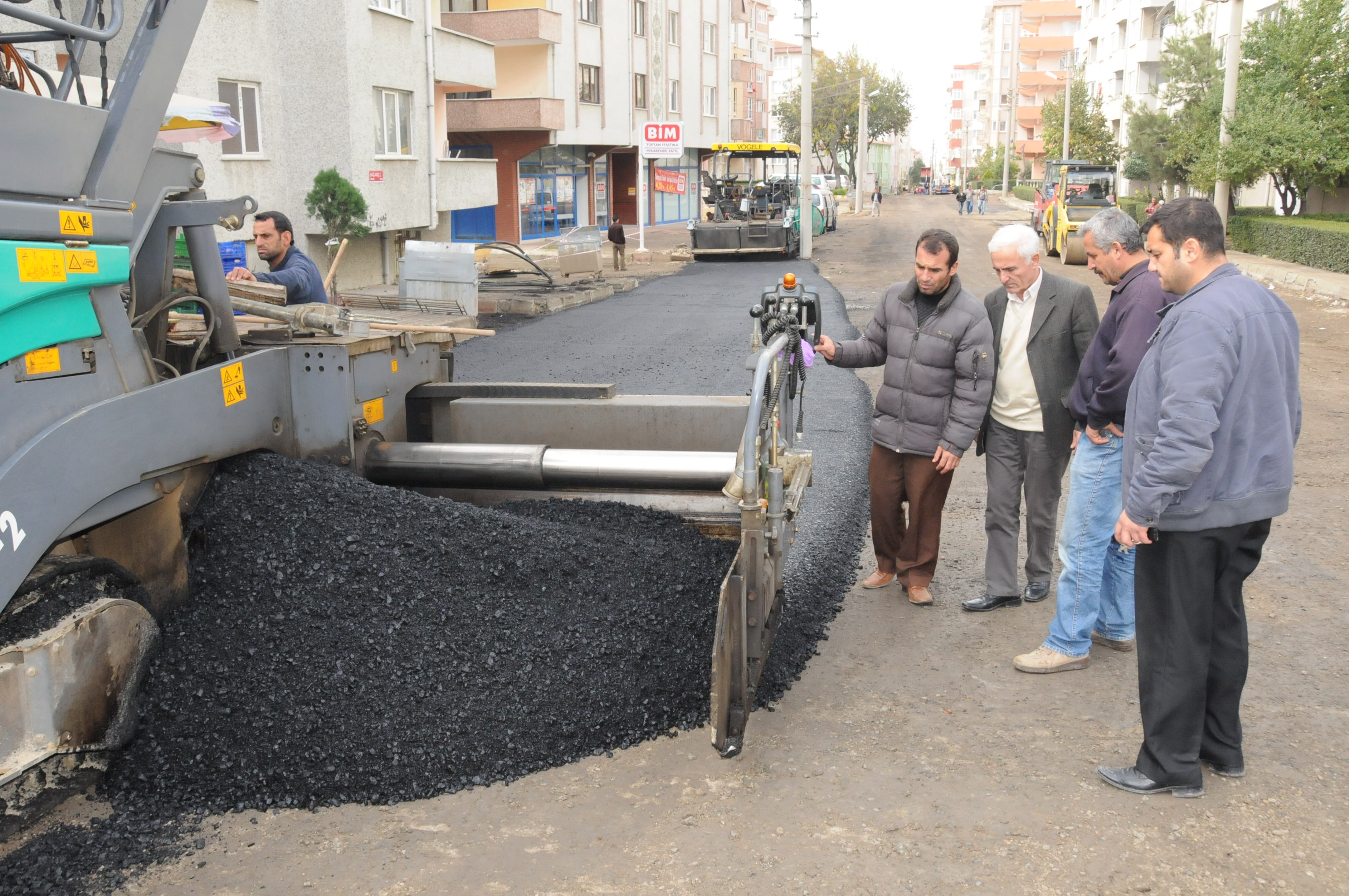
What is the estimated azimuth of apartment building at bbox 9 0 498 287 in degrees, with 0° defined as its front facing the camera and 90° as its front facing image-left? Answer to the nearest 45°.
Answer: approximately 315°

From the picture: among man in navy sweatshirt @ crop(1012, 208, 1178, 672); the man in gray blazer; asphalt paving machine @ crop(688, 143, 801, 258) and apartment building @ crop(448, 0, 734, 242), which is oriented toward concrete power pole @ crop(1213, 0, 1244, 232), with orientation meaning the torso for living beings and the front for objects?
the apartment building

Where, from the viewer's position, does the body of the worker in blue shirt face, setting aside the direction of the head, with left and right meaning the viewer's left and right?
facing to the left of the viewer

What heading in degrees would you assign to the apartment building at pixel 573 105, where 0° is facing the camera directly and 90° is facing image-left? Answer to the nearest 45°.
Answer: approximately 315°

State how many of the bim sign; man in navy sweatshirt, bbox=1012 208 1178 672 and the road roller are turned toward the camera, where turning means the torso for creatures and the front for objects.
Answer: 2

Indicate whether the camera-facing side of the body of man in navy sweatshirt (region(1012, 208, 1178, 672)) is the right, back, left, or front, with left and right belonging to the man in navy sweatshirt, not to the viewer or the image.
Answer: left

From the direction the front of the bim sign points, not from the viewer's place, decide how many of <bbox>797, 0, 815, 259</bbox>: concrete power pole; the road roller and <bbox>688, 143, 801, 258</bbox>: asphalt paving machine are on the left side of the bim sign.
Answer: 3

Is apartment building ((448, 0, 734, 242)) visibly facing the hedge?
yes
